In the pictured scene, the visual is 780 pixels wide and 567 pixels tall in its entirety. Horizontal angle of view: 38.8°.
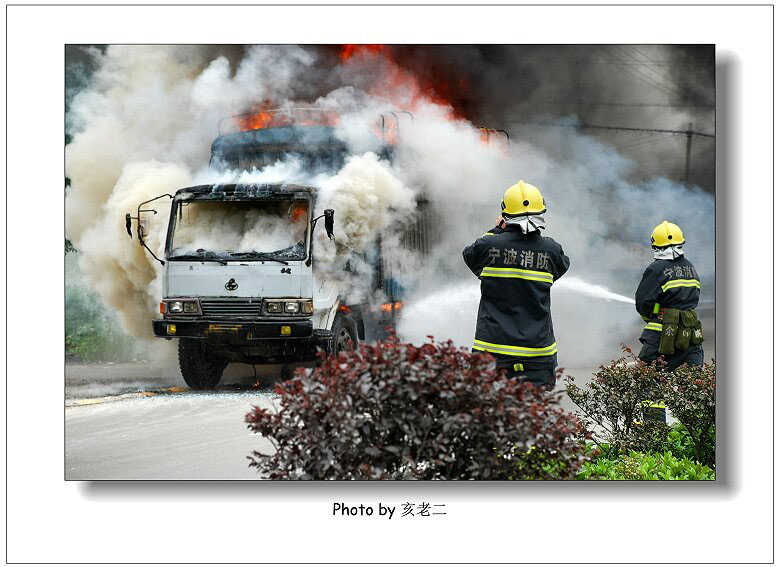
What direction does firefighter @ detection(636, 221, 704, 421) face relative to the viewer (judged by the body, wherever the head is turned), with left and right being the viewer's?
facing away from the viewer and to the left of the viewer

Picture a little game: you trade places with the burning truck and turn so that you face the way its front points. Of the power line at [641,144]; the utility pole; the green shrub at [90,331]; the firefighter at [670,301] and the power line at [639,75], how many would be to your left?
4

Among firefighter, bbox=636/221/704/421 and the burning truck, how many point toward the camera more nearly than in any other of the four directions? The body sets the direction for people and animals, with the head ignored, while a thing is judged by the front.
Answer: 1

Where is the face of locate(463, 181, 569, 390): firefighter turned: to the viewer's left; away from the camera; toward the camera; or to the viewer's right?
away from the camera

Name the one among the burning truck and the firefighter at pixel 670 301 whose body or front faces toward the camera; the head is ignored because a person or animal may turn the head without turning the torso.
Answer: the burning truck

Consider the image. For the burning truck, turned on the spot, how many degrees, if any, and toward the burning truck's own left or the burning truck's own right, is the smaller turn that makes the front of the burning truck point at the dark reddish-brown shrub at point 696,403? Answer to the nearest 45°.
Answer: approximately 90° to the burning truck's own left

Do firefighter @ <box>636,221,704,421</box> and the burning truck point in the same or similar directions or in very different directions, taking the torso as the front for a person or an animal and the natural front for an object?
very different directions

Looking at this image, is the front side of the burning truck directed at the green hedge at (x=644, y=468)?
no

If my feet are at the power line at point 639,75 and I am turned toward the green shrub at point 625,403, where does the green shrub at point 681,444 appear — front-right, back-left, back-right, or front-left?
front-left

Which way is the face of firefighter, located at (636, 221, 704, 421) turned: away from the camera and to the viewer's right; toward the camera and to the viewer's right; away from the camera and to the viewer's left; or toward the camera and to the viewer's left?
away from the camera and to the viewer's left

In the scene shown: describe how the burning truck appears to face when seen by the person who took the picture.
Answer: facing the viewer

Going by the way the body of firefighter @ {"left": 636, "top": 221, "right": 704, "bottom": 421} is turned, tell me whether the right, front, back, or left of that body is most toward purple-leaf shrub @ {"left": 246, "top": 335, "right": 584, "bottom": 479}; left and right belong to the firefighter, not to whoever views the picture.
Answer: left
